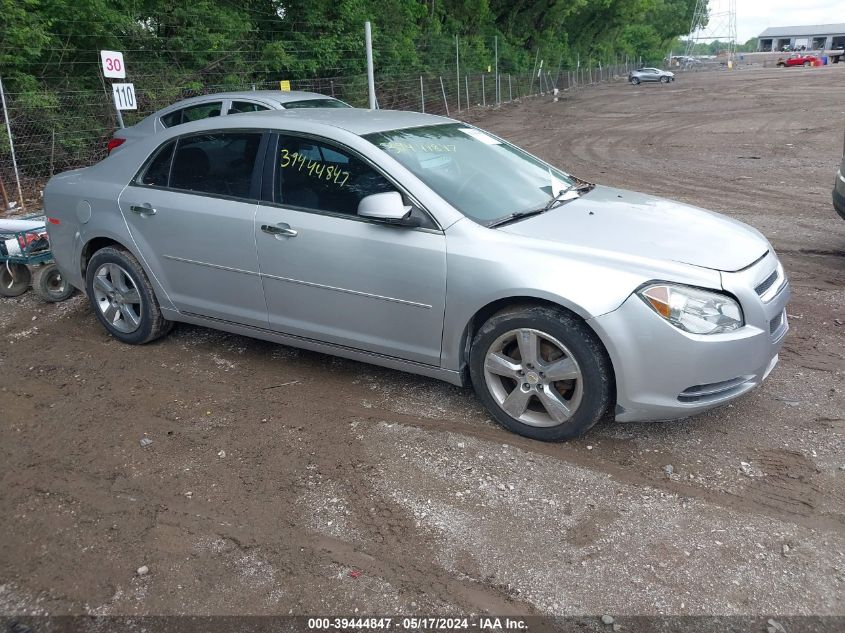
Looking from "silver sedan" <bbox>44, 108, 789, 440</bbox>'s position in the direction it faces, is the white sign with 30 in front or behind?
behind

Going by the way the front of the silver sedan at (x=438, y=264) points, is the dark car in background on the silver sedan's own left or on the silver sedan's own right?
on the silver sedan's own left

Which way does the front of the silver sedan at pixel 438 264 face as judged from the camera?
facing the viewer and to the right of the viewer

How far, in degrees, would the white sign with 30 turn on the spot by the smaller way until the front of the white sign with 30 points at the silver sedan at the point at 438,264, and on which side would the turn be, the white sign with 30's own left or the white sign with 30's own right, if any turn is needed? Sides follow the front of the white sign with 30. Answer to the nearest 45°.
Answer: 0° — it already faces it

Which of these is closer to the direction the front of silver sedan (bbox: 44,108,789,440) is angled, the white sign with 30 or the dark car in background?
the dark car in background

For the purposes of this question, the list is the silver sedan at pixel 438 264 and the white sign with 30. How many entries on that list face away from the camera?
0

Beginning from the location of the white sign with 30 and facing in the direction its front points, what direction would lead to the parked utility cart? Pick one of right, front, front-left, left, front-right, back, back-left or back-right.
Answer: front

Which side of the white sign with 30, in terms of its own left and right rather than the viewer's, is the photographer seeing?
front
